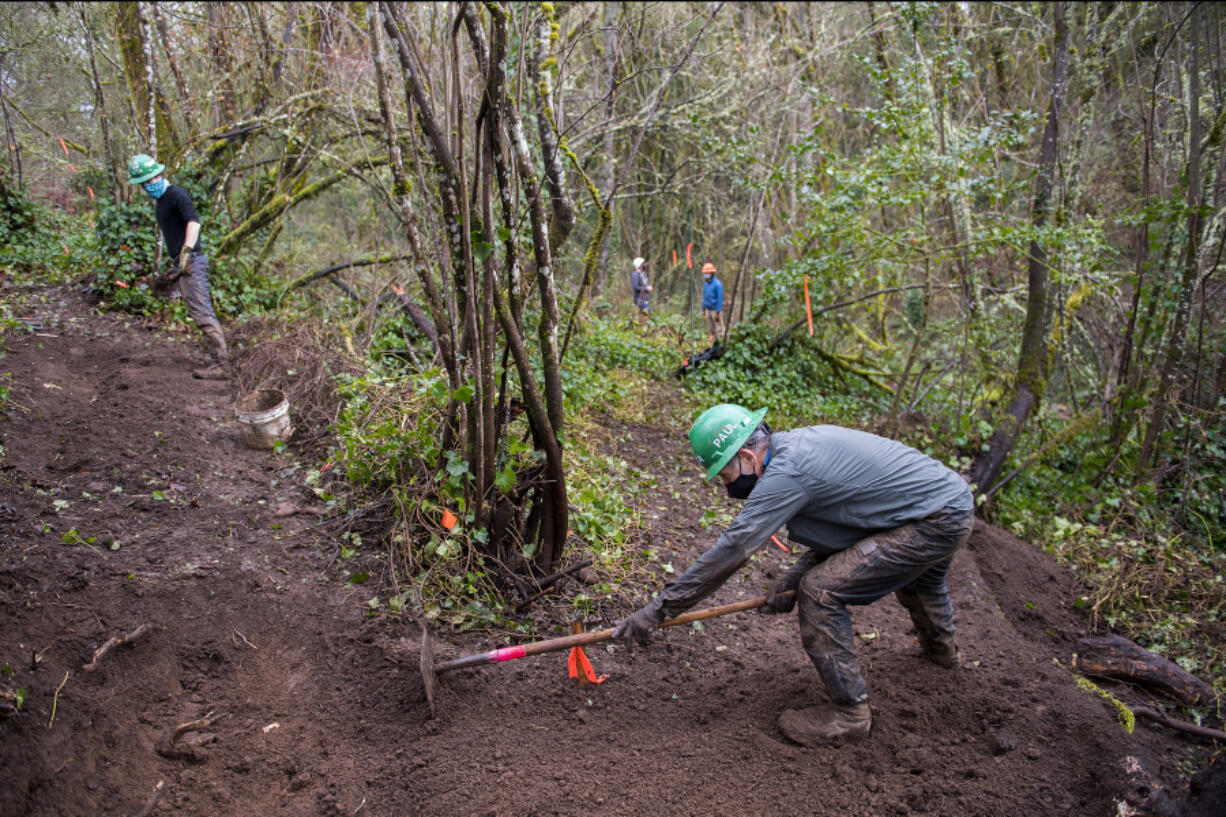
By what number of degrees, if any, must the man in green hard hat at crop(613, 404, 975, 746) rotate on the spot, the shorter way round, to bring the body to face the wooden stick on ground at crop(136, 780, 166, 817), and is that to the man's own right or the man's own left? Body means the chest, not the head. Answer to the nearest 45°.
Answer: approximately 45° to the man's own left

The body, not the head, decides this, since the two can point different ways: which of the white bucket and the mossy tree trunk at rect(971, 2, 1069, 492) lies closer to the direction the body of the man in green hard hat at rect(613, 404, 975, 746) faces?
the white bucket

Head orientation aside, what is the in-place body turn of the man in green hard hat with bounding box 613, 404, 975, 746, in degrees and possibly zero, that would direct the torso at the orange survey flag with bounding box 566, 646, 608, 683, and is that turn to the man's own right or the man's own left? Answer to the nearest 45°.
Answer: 0° — they already face it

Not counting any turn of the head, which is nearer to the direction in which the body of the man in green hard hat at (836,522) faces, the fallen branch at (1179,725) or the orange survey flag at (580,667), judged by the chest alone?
the orange survey flag

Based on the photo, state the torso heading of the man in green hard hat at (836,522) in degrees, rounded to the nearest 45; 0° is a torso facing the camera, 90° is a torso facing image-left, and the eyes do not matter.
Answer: approximately 90°

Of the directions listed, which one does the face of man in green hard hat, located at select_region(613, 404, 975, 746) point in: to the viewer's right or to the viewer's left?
to the viewer's left
